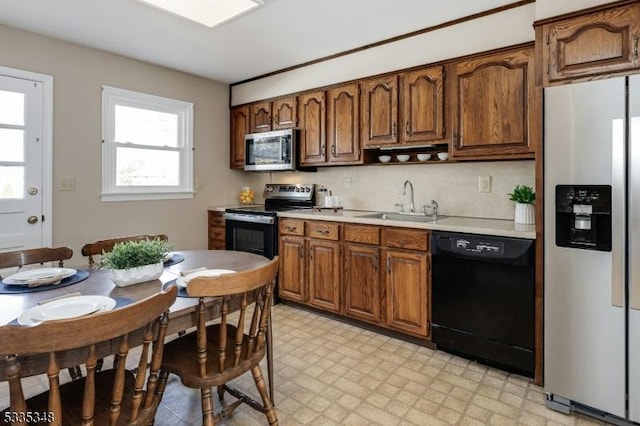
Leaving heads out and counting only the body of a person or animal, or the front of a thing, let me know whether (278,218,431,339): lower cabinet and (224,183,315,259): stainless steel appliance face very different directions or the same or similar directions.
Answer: same or similar directions

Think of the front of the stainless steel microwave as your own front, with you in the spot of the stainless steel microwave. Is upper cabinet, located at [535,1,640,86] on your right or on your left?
on your left

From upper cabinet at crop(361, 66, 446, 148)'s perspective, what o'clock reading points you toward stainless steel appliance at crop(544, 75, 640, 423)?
The stainless steel appliance is roughly at 9 o'clock from the upper cabinet.

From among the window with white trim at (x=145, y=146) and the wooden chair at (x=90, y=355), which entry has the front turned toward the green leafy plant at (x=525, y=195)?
the window with white trim

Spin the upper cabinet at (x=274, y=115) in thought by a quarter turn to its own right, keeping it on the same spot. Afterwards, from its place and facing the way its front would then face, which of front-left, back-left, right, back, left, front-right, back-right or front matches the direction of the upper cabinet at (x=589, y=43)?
back

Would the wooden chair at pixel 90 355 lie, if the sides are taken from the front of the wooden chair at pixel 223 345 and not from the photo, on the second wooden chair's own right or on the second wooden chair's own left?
on the second wooden chair's own left

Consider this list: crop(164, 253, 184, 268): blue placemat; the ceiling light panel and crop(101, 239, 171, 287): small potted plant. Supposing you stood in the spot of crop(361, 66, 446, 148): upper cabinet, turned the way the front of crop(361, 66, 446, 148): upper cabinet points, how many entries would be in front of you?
3

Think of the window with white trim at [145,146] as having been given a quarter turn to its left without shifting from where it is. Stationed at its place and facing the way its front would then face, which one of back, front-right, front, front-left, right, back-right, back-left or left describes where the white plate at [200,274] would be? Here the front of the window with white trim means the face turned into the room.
back-right

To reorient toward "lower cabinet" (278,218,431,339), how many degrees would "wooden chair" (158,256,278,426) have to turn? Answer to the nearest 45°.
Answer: approximately 90° to its right

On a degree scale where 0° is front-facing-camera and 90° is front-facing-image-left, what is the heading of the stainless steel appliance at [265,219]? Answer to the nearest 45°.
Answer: approximately 45°

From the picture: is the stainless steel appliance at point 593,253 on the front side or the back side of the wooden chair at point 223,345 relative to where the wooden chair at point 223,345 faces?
on the back side

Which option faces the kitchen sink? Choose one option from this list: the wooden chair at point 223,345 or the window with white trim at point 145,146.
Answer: the window with white trim

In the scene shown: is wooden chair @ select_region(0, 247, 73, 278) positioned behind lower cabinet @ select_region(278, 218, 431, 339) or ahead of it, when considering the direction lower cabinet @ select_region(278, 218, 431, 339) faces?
ahead

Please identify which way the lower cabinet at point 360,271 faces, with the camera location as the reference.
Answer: facing the viewer and to the left of the viewer

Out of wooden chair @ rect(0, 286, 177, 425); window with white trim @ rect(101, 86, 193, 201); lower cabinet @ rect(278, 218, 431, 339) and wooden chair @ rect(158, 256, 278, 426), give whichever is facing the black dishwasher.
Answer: the window with white trim

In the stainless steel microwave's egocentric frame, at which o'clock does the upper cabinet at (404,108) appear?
The upper cabinet is roughly at 9 o'clock from the stainless steel microwave.

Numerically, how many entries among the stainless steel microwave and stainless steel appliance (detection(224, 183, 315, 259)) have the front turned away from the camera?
0

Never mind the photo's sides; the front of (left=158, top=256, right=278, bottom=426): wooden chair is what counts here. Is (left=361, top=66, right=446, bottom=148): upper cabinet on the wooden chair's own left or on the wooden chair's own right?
on the wooden chair's own right

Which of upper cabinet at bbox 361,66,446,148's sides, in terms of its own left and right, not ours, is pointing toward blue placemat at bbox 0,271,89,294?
front
